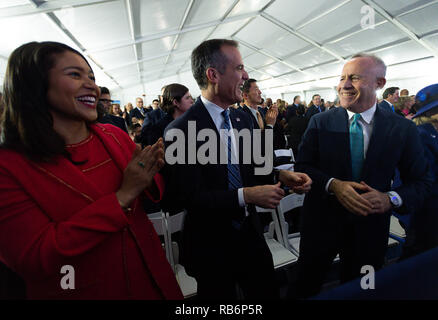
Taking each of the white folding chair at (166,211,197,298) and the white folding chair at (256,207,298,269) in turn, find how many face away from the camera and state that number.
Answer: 0

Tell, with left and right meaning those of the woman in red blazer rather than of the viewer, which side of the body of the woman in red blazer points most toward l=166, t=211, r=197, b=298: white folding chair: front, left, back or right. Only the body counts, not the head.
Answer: left

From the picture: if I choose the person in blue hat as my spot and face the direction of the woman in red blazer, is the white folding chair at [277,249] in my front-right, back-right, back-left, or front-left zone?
front-right

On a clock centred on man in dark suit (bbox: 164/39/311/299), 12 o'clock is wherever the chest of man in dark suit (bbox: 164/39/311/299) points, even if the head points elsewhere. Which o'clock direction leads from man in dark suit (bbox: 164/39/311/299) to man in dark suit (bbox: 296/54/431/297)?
man in dark suit (bbox: 296/54/431/297) is roughly at 10 o'clock from man in dark suit (bbox: 164/39/311/299).

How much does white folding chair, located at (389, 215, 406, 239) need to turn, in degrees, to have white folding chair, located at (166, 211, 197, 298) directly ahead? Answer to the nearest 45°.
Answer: approximately 90° to its right

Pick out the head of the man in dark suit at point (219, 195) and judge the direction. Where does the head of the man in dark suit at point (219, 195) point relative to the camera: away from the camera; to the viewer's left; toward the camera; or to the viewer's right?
to the viewer's right

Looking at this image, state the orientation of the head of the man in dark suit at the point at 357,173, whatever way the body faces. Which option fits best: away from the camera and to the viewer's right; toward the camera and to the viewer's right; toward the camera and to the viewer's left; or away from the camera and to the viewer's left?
toward the camera and to the viewer's left

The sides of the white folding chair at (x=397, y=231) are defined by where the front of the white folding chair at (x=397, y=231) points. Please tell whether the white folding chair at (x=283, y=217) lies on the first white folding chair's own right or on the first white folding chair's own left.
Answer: on the first white folding chair's own right

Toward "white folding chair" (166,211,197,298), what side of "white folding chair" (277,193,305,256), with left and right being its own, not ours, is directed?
right

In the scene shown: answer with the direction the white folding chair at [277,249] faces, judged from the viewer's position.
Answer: facing the viewer and to the right of the viewer

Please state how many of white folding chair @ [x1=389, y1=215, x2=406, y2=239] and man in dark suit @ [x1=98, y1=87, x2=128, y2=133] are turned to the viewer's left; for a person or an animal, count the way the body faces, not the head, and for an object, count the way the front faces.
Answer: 0

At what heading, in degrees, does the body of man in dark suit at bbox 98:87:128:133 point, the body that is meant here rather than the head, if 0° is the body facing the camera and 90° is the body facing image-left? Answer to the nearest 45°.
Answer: approximately 315°

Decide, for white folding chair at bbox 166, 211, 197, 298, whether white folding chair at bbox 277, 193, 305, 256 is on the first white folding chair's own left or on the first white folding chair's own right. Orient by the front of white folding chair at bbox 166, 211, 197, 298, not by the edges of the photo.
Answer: on the first white folding chair's own left

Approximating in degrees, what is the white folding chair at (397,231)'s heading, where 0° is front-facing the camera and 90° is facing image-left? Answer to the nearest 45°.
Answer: approximately 315°
